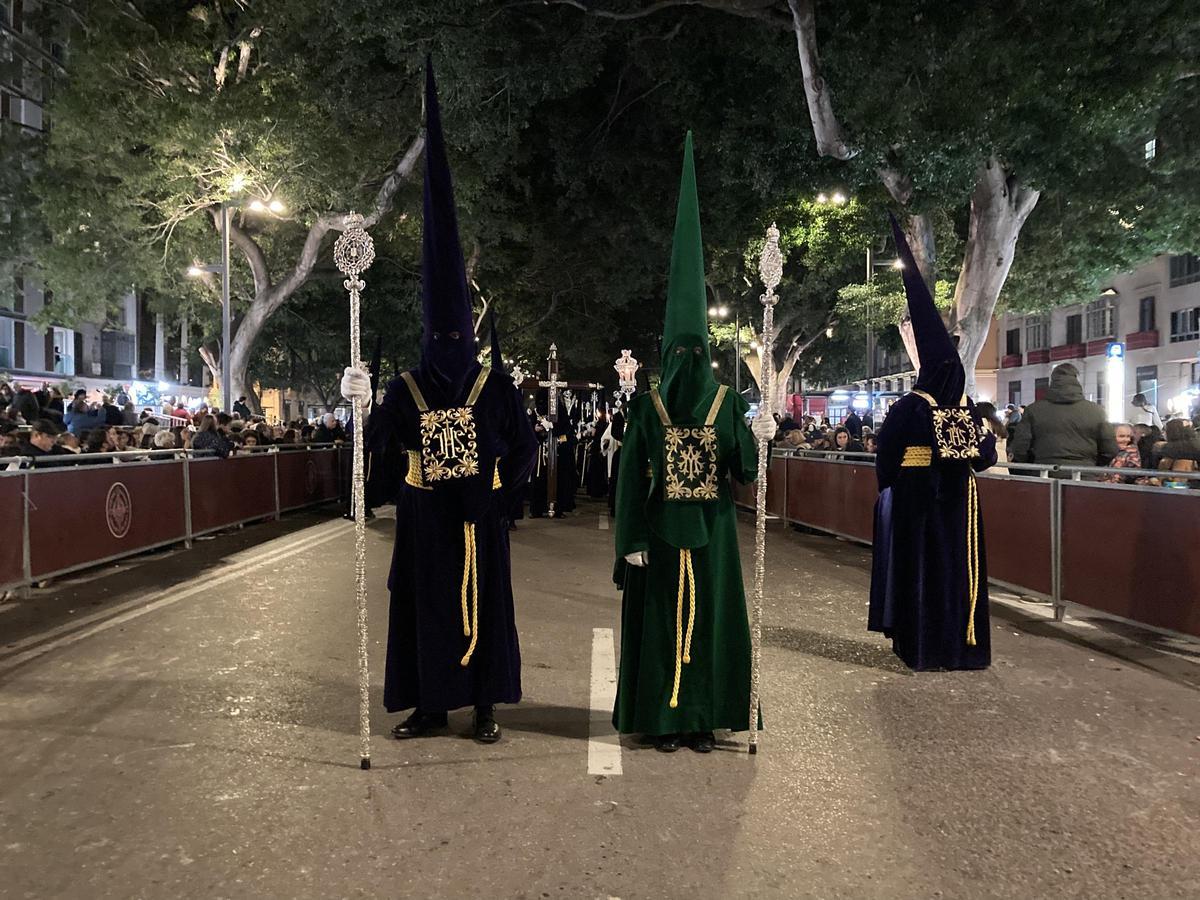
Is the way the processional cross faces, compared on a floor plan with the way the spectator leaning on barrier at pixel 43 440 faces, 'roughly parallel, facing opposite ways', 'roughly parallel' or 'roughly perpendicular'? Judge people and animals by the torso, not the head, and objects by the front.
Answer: roughly perpendicular

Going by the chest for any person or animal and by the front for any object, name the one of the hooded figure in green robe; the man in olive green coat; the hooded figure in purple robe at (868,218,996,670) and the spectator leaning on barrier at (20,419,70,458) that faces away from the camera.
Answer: the man in olive green coat

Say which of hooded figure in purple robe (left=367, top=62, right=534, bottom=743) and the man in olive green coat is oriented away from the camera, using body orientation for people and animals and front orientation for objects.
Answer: the man in olive green coat

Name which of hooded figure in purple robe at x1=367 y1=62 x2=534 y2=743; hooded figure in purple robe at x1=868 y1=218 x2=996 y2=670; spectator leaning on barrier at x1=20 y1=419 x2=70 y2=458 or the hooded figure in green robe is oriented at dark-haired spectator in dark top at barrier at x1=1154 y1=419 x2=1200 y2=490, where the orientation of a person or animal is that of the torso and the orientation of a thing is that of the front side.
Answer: spectator leaning on barrier at x1=20 y1=419 x2=70 y2=458

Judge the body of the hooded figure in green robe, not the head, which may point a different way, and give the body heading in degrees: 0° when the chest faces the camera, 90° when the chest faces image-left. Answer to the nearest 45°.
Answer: approximately 0°

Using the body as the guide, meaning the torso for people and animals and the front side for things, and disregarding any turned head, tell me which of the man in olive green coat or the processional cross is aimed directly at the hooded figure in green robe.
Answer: the processional cross

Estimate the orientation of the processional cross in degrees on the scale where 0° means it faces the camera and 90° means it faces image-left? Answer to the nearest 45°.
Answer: approximately 0°

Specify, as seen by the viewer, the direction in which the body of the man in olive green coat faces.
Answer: away from the camera

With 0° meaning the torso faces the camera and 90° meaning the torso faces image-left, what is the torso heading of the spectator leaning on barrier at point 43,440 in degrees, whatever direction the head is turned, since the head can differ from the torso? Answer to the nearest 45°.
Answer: approximately 315°

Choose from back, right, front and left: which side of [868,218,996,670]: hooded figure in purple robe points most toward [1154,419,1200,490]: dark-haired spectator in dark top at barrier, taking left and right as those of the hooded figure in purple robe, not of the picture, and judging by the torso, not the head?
left

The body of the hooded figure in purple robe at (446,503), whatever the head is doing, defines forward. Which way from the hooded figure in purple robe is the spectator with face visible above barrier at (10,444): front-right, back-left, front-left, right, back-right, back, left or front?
back-right

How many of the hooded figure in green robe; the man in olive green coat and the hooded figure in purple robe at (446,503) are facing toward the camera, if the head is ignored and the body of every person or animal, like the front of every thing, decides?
2

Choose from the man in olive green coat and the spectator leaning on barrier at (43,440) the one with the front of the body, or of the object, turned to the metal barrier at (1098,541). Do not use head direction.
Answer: the spectator leaning on barrier

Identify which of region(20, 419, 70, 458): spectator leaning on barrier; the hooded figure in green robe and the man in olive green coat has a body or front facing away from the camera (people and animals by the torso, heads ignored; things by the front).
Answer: the man in olive green coat
